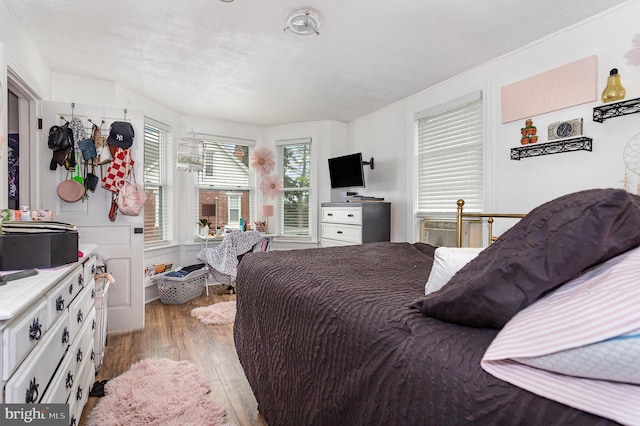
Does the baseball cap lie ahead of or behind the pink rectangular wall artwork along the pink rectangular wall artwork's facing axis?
ahead

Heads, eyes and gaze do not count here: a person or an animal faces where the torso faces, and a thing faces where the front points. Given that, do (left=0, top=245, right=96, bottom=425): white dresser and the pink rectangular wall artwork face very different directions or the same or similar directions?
very different directions

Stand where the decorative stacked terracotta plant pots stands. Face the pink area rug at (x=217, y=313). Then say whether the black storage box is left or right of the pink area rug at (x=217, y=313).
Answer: left

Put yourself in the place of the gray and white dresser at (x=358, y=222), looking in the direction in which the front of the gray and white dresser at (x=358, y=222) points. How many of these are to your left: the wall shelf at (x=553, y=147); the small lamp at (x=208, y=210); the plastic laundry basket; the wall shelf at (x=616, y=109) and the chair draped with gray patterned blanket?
2

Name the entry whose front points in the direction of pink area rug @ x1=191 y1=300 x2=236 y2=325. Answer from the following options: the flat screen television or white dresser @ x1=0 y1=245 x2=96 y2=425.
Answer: the flat screen television

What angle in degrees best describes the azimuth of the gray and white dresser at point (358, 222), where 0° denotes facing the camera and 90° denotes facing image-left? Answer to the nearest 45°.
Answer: approximately 45°

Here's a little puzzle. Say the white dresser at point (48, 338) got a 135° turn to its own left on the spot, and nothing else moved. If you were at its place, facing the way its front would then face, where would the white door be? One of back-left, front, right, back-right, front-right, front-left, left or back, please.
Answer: front

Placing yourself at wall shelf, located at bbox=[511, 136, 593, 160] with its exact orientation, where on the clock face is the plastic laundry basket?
The plastic laundry basket is roughly at 1 o'clock from the wall shelf.

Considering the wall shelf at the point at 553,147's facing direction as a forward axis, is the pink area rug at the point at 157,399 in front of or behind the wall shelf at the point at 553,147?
in front
